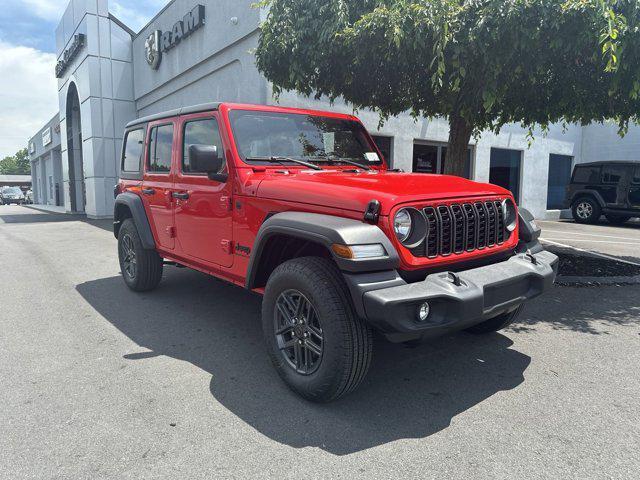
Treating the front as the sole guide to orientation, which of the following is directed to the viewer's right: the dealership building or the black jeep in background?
the black jeep in background

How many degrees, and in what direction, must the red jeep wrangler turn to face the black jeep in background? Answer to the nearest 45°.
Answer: approximately 90° to its left

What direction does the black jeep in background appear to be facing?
to the viewer's right

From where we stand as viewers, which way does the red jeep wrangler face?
facing the viewer and to the right of the viewer

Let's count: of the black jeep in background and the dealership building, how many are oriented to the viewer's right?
1

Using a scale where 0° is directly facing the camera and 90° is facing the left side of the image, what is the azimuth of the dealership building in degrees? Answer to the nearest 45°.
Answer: approximately 45°

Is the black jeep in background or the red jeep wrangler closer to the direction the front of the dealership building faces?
the red jeep wrangler

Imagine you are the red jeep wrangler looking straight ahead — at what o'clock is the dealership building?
The dealership building is roughly at 7 o'clock from the red jeep wrangler.

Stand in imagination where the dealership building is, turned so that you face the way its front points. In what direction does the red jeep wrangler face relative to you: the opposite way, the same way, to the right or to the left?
to the left

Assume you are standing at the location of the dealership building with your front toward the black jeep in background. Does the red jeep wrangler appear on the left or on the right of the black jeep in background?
right
